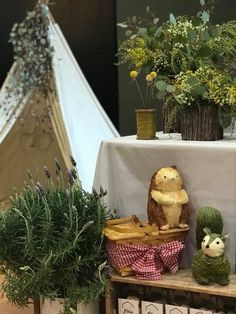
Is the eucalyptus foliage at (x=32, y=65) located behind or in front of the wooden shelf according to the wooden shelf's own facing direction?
behind

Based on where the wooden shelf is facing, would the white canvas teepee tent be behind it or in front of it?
behind

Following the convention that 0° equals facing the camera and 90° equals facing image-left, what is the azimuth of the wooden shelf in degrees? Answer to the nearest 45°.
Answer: approximately 0°

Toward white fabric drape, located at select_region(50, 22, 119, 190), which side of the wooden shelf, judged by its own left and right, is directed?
back

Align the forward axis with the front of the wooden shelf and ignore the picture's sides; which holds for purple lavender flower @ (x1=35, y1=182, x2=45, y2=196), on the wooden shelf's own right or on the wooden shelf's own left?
on the wooden shelf's own right
